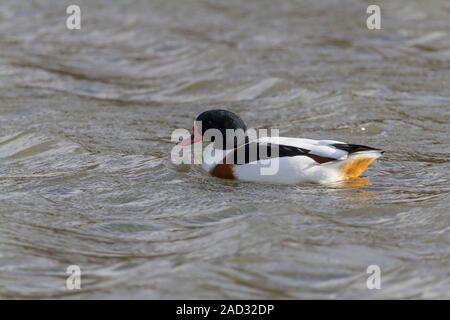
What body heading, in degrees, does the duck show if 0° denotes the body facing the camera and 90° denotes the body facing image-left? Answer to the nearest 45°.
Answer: approximately 90°
